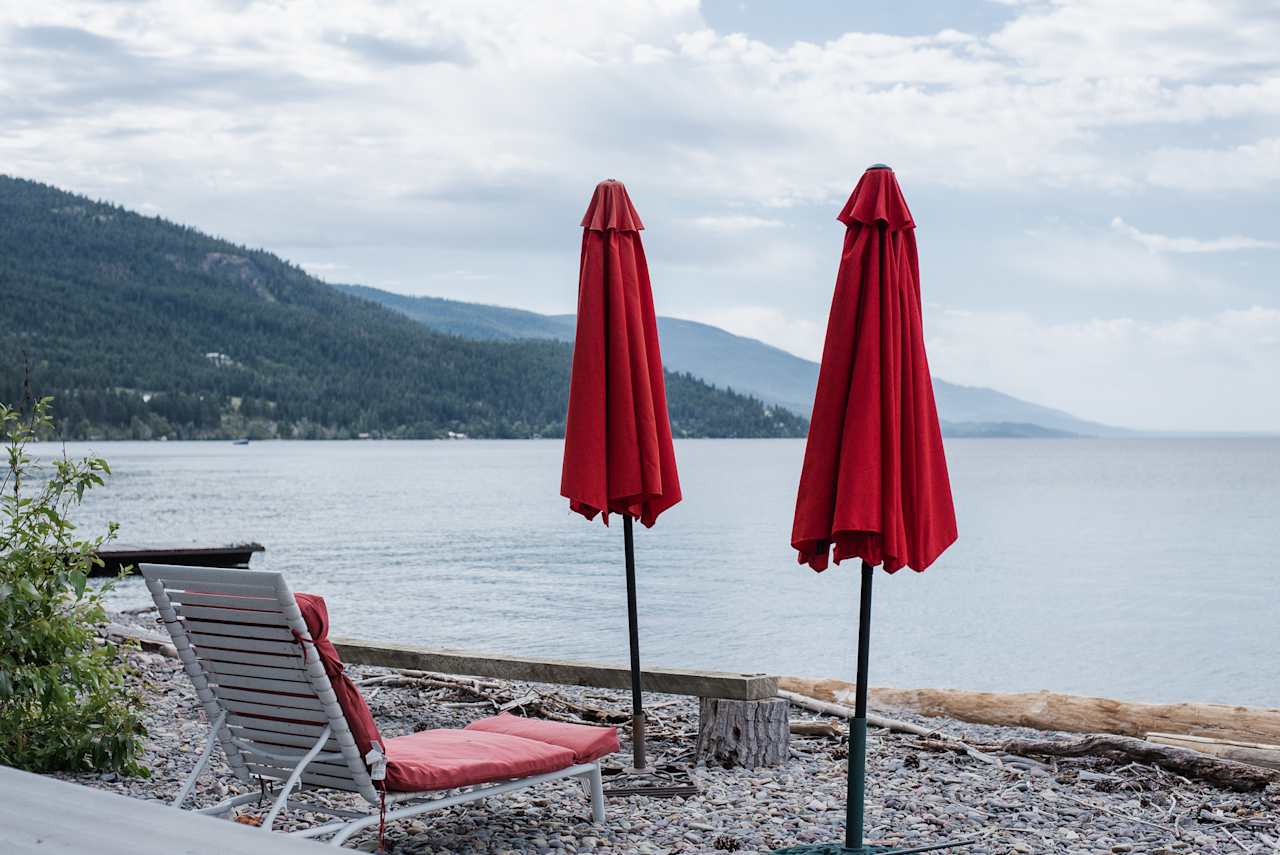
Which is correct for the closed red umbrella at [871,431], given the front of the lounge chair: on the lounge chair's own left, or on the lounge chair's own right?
on the lounge chair's own right

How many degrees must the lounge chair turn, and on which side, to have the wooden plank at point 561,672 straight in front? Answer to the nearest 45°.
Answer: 0° — it already faces it

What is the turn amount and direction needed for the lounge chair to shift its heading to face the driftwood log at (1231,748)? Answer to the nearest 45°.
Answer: approximately 45° to its right

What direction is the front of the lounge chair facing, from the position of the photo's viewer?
facing away from the viewer and to the right of the viewer

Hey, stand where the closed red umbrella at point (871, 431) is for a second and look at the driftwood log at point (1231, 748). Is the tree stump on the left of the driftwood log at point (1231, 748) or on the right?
left

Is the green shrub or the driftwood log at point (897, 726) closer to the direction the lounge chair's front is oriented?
the driftwood log

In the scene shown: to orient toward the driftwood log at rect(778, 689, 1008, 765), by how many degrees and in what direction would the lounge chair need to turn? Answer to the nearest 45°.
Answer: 0° — it already faces it

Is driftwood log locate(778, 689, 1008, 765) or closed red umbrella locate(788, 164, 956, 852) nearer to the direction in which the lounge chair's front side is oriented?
the driftwood log
